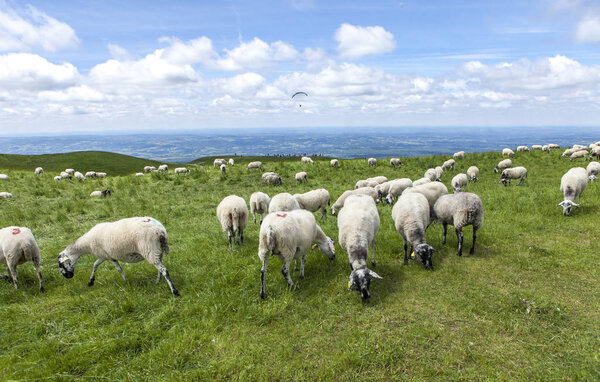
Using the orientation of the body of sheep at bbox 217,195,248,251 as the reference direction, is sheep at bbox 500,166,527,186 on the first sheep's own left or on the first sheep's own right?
on the first sheep's own right

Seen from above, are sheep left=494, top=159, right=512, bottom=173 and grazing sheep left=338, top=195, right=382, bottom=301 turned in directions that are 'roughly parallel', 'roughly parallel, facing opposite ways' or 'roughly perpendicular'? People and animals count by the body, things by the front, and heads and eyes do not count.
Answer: roughly perpendicular

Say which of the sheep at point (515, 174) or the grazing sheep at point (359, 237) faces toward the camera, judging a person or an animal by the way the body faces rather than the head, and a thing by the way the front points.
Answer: the grazing sheep

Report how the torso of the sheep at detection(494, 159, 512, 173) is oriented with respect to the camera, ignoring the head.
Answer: to the viewer's left

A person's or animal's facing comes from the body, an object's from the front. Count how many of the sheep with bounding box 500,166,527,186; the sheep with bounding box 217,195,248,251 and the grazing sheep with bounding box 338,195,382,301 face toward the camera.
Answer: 1

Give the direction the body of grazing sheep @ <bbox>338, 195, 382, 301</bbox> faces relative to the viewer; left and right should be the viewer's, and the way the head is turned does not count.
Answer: facing the viewer

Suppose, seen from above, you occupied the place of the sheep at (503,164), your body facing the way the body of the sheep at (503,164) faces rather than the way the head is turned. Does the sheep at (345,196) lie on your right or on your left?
on your left

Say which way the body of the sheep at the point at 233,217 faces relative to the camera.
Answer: away from the camera

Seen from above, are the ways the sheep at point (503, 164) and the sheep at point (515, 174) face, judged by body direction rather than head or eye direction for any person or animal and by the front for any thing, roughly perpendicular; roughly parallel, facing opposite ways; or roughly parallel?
roughly parallel

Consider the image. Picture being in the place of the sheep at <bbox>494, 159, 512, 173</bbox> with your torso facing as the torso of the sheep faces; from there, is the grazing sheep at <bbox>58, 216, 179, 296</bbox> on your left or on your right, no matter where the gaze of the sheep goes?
on your left

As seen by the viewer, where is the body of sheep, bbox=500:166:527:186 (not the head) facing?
to the viewer's left

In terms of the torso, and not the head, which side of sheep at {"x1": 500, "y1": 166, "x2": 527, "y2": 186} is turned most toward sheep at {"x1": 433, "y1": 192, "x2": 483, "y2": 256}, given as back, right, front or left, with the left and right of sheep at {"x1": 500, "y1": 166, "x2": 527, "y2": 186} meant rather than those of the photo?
left

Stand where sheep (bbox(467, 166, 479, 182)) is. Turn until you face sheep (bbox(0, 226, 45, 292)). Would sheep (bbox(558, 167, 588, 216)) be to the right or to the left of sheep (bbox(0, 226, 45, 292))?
left

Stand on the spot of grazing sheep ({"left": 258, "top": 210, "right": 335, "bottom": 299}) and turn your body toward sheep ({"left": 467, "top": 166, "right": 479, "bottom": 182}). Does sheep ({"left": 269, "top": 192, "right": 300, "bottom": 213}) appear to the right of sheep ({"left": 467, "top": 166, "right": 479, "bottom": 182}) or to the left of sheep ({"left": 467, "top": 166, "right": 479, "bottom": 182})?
left
